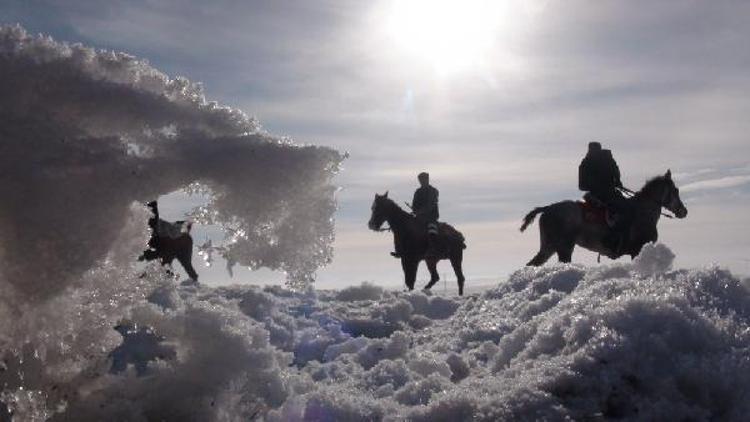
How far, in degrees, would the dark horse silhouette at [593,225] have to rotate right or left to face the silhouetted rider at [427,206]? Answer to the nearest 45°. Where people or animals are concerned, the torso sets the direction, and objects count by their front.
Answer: approximately 135° to its left

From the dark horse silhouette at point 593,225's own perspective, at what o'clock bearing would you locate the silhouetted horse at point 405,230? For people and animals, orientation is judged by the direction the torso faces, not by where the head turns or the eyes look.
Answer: The silhouetted horse is roughly at 7 o'clock from the dark horse silhouette.

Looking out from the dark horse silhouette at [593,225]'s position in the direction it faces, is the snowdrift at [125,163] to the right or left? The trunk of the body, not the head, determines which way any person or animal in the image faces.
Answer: on its right

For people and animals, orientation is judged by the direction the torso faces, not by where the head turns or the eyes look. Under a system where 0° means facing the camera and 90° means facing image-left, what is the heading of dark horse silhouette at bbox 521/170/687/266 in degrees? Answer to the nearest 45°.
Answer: approximately 270°
